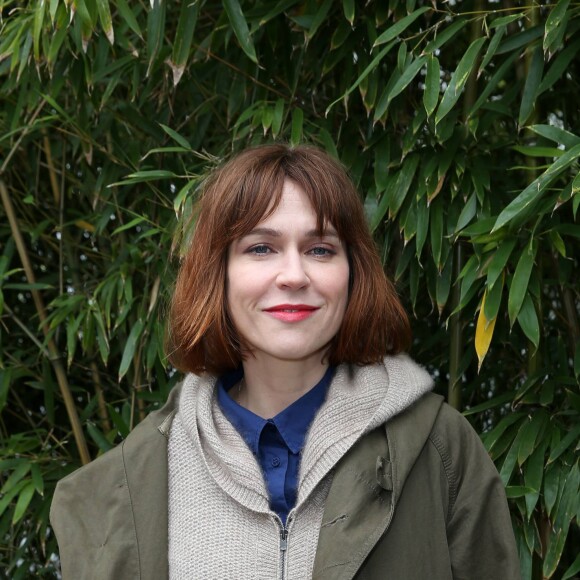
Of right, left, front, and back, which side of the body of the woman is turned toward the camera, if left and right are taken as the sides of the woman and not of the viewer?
front
